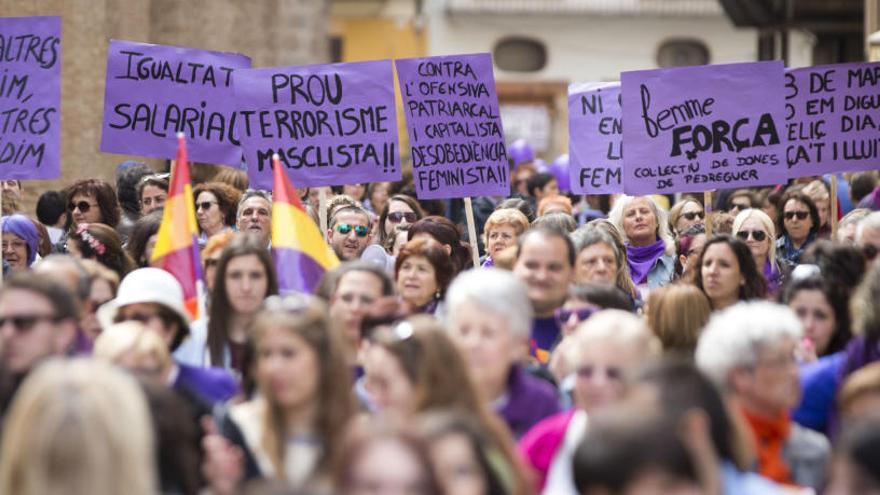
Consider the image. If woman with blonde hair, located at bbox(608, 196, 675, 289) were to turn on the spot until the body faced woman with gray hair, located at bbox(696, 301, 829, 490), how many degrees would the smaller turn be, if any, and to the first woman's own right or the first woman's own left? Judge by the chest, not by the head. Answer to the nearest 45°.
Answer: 0° — they already face them

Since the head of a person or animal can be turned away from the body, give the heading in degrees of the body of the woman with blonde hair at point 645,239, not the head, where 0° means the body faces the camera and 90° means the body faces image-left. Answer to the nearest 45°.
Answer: approximately 0°
